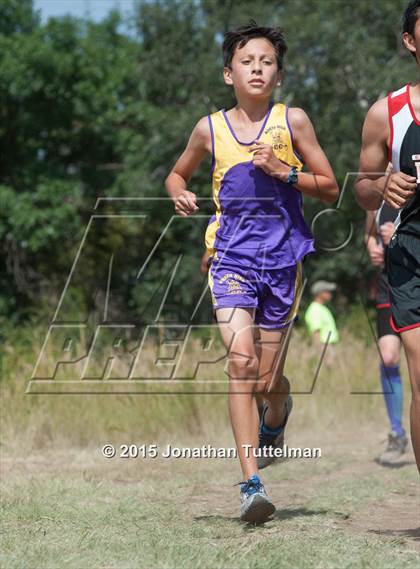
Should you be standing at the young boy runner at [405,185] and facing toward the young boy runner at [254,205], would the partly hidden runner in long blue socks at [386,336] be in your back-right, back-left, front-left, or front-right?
front-right

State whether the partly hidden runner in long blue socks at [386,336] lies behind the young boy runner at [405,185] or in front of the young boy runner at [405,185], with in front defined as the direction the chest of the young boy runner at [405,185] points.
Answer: behind

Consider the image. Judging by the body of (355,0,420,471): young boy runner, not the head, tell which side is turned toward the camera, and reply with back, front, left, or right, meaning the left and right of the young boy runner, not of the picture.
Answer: front

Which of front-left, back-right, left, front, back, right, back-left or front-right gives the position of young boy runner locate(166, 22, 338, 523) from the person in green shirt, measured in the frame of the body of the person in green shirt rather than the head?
right

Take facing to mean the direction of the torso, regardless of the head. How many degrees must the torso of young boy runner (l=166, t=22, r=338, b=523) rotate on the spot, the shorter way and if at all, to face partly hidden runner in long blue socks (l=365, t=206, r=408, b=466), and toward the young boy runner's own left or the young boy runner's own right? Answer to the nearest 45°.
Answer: approximately 180°
